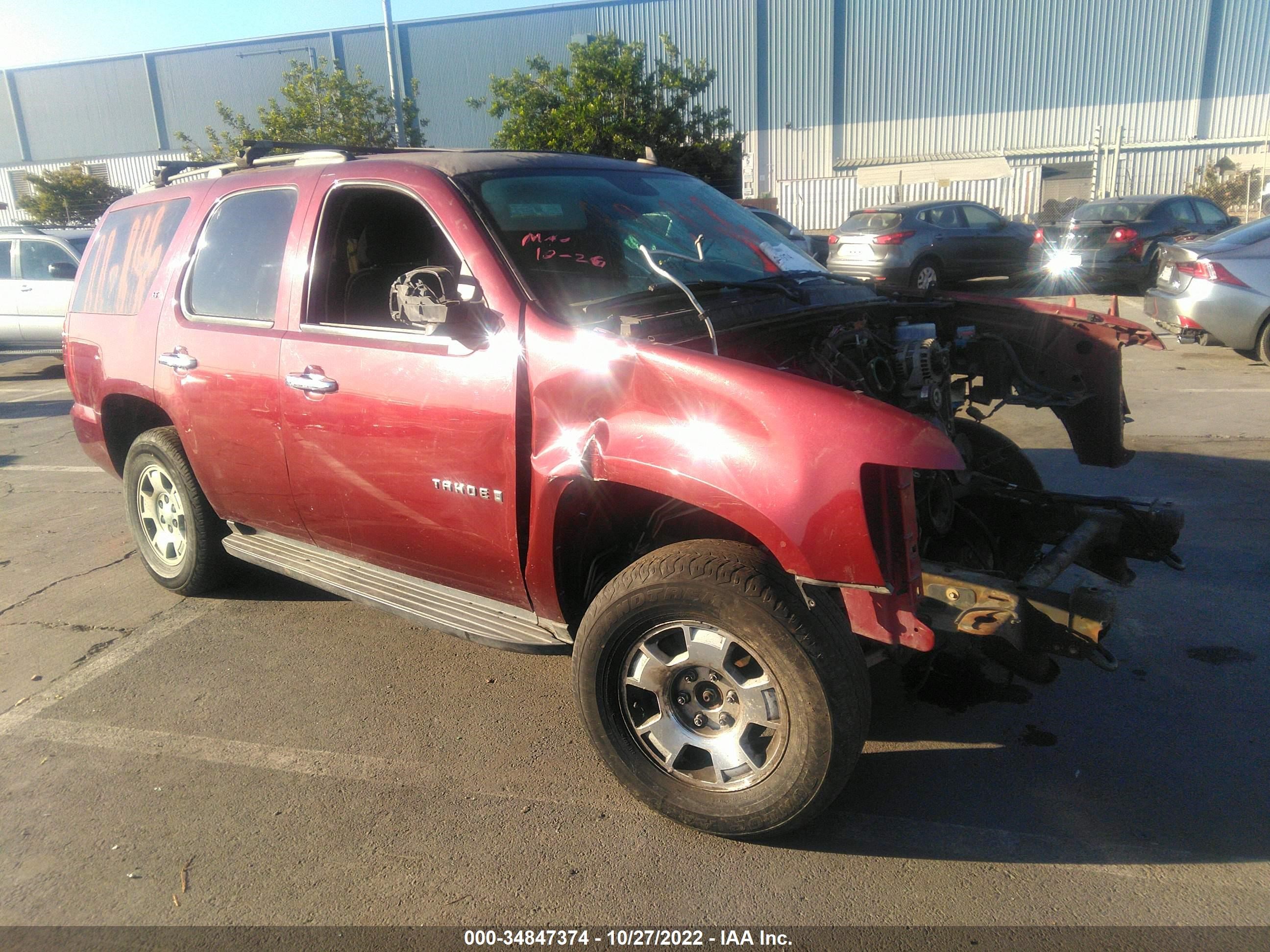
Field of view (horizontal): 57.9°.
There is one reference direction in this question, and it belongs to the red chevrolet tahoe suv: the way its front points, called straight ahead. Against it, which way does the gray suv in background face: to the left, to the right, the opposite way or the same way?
to the left

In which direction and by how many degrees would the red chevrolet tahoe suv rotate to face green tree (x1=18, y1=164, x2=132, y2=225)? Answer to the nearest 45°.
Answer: approximately 180°

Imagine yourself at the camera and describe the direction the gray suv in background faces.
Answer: facing away from the viewer and to the right of the viewer

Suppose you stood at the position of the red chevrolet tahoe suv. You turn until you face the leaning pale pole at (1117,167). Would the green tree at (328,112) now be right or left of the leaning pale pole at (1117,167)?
left

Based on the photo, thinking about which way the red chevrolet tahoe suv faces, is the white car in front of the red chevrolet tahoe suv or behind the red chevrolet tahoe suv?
behind

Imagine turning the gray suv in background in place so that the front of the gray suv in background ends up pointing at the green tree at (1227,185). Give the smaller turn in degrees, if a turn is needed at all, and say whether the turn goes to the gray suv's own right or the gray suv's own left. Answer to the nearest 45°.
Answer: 0° — it already faces it

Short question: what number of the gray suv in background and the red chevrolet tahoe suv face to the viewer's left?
0

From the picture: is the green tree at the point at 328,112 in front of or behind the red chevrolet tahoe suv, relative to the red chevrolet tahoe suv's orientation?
behind

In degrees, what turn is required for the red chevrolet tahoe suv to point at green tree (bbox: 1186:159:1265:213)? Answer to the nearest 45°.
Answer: approximately 90° to its left

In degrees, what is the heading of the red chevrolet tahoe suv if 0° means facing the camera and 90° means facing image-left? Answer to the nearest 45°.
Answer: approximately 315°

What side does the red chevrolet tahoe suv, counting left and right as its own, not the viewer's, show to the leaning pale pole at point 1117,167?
left

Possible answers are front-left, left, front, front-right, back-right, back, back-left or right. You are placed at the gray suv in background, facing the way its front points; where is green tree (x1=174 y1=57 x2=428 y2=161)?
back-left

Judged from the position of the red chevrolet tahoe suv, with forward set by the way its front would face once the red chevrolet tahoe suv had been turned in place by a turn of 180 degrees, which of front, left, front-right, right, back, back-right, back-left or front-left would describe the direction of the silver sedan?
right

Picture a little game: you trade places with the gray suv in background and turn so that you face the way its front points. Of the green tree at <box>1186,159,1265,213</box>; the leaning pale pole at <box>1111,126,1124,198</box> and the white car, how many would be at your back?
1
